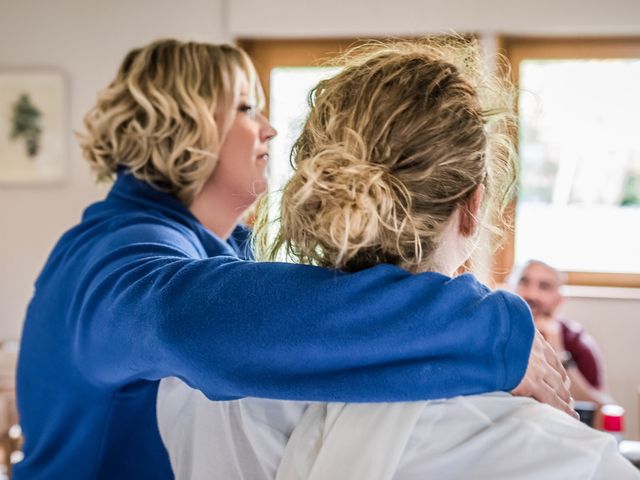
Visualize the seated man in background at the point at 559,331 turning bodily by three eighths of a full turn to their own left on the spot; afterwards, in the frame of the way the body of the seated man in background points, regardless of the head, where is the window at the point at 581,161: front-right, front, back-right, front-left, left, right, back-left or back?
left

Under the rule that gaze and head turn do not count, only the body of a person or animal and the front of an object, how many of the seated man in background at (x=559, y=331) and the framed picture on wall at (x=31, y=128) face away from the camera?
0

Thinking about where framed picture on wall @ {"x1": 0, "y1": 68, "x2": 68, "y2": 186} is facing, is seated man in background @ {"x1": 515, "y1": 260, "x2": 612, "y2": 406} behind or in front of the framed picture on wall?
in front

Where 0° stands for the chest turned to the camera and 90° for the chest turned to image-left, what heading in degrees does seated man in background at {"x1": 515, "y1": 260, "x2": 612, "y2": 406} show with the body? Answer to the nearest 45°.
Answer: approximately 45°

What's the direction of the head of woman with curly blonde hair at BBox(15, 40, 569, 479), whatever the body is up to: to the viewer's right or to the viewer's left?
to the viewer's right

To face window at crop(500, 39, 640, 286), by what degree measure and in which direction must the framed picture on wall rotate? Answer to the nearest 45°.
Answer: approximately 45° to its left

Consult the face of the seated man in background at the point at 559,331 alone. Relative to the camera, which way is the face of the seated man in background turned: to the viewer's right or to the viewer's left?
to the viewer's left

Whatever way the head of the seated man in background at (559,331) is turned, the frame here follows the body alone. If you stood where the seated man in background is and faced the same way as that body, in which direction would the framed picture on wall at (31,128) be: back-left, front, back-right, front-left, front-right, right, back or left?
front-right

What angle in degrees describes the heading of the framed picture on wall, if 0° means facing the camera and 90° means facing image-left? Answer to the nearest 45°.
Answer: approximately 0°
